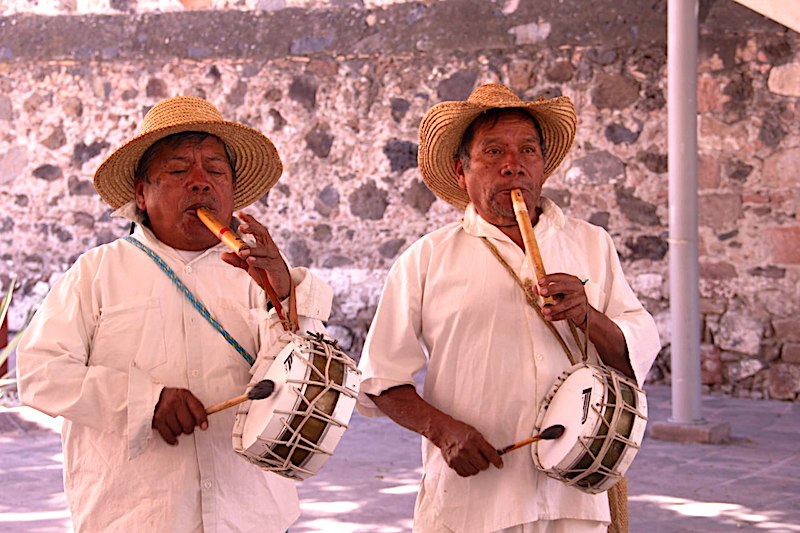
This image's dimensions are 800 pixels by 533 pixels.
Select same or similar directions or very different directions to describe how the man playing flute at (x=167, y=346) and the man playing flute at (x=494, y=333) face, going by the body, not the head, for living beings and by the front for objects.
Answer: same or similar directions

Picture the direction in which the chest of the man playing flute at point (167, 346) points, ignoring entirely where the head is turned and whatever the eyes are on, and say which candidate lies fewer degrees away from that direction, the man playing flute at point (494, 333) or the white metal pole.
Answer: the man playing flute

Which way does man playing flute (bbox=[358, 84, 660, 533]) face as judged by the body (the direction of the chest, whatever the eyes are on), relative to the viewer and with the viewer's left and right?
facing the viewer and to the right of the viewer

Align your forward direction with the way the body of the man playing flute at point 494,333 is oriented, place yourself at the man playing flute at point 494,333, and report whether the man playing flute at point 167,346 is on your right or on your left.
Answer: on your right

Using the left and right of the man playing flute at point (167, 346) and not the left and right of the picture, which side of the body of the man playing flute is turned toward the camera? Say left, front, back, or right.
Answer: front

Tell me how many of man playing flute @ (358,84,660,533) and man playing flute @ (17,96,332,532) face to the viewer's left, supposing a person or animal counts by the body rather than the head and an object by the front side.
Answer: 0

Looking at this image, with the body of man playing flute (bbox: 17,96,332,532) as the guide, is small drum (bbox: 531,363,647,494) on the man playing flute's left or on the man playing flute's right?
on the man playing flute's left

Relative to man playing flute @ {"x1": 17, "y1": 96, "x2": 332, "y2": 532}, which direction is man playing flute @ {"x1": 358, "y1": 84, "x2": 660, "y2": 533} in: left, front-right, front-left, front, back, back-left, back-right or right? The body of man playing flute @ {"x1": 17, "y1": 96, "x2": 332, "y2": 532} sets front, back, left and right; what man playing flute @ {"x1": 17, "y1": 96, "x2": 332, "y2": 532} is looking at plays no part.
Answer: left
